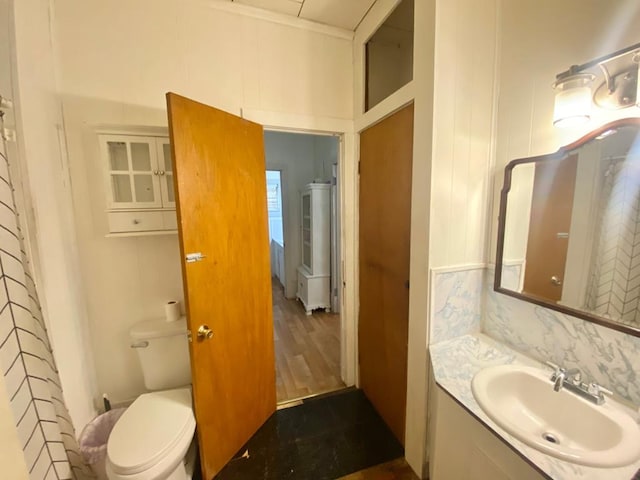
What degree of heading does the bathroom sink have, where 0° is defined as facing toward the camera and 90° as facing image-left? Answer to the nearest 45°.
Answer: approximately 45°

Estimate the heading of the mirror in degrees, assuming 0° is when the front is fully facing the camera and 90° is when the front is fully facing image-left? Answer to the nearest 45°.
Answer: approximately 45°

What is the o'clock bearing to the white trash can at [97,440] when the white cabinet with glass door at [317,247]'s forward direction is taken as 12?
The white trash can is roughly at 10 o'clock from the white cabinet with glass door.

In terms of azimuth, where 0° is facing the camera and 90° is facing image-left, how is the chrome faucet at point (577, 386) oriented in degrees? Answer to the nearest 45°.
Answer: approximately 45°

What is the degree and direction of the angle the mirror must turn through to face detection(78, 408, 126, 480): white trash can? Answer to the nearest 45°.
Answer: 0° — it already faces it

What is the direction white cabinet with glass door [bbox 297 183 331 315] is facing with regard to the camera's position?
facing to the left of the viewer

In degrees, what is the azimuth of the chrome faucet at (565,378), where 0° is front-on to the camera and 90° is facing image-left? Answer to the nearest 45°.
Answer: approximately 45°
